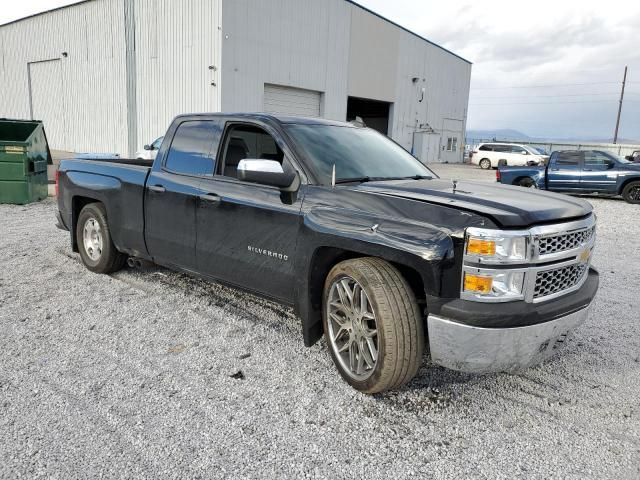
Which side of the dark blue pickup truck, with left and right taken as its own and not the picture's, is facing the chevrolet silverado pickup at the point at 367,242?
right

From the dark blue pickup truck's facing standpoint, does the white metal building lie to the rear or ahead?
to the rear

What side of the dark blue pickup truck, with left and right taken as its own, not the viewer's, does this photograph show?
right

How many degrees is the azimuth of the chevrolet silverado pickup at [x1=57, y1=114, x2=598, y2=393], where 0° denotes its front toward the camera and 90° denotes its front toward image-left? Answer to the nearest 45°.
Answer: approximately 315°

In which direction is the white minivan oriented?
to the viewer's right

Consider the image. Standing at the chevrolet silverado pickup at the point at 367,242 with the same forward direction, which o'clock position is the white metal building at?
The white metal building is roughly at 7 o'clock from the chevrolet silverado pickup.

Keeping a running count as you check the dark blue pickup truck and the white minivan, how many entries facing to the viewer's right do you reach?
2

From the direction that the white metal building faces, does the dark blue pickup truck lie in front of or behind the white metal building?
in front
